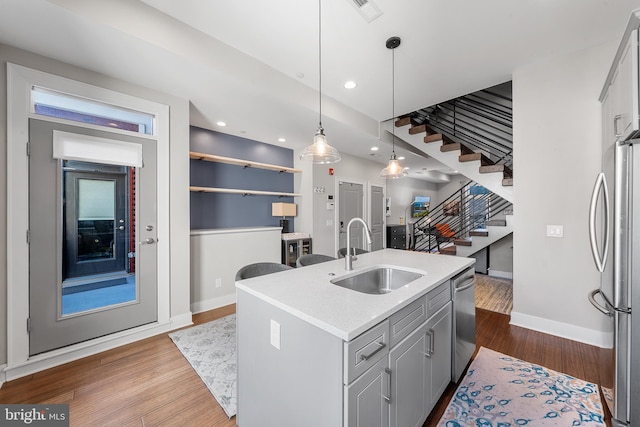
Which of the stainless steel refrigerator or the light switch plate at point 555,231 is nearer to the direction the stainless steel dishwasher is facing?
the stainless steel refrigerator

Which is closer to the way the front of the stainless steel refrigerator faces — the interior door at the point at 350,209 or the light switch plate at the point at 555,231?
the interior door

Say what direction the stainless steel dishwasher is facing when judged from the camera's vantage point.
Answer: facing the viewer and to the right of the viewer

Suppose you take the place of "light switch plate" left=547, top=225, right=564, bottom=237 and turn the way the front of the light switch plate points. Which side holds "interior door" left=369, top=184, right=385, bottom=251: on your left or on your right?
on your right

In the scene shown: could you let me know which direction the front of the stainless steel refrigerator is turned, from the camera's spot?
facing to the left of the viewer

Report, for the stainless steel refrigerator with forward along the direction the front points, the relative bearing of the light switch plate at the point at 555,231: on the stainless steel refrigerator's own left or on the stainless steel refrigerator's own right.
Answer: on the stainless steel refrigerator's own right

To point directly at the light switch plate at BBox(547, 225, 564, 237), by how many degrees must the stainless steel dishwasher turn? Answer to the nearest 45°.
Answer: approximately 90° to its left

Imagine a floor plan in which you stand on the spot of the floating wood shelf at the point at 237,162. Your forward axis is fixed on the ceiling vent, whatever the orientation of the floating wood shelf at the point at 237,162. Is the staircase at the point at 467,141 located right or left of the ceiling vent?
left
